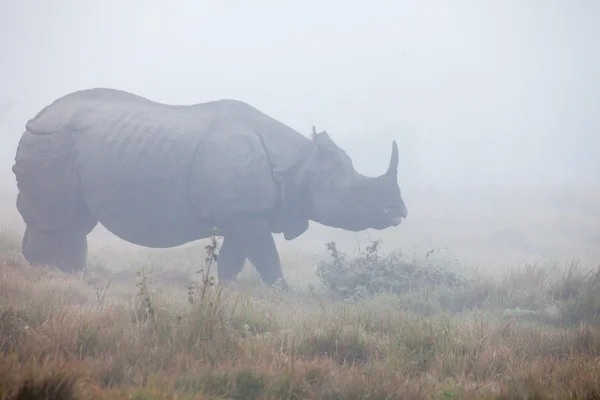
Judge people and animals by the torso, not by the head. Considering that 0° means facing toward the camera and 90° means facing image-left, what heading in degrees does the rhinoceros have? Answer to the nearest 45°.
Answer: approximately 270°

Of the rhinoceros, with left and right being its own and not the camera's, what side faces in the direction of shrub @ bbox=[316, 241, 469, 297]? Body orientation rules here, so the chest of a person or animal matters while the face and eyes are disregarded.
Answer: front
